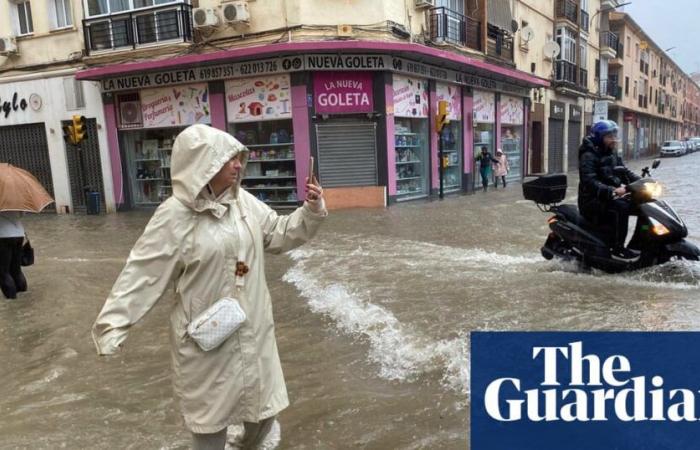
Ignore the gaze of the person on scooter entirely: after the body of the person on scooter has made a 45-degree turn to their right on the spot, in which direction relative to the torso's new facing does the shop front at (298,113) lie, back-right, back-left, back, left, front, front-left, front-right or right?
back-right

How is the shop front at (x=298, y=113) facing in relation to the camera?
toward the camera

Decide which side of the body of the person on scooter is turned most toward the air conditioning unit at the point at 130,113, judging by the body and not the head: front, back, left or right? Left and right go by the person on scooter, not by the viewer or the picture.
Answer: back

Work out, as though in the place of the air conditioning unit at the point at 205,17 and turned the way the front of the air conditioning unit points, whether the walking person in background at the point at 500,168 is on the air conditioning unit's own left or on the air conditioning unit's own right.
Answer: on the air conditioning unit's own left

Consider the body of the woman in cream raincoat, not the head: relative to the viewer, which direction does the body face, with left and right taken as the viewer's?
facing the viewer and to the right of the viewer

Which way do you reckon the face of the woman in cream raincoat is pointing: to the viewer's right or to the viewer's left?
to the viewer's right

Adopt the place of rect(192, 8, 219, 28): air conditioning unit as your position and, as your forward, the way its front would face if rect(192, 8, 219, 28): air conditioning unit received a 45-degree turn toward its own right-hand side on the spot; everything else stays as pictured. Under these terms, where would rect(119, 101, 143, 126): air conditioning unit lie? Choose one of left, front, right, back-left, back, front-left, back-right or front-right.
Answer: right

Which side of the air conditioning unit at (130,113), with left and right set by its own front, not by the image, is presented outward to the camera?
front

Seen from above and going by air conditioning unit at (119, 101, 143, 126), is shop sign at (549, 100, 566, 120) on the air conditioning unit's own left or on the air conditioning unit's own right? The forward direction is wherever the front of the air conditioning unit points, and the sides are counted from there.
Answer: on the air conditioning unit's own left

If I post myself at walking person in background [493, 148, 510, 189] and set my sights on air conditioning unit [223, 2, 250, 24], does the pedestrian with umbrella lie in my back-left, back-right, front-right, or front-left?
front-left

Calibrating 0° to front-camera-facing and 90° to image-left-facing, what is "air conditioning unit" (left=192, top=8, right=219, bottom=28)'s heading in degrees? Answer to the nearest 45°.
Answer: approximately 0°

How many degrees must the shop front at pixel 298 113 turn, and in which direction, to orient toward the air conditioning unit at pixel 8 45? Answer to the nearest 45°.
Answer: approximately 90° to its right
